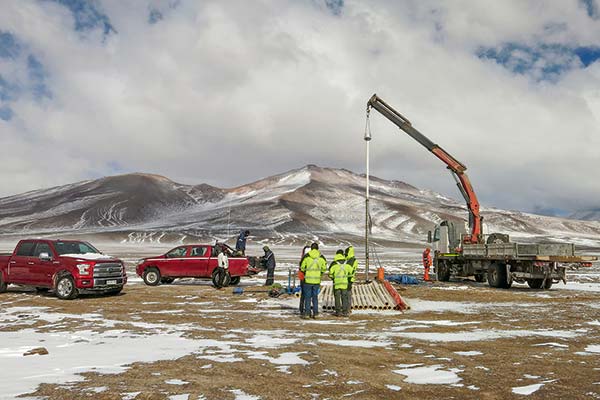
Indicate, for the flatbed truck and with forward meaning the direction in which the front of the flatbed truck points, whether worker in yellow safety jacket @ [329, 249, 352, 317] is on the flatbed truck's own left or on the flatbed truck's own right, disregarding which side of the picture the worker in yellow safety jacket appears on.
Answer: on the flatbed truck's own left

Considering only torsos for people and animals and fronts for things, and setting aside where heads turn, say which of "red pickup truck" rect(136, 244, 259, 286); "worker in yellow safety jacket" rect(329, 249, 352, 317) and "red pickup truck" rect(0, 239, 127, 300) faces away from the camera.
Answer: the worker in yellow safety jacket

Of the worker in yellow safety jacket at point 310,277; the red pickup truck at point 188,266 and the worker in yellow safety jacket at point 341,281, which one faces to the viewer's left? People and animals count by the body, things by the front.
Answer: the red pickup truck

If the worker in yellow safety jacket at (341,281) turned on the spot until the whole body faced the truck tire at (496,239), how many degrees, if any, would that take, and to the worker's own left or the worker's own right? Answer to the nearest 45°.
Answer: approximately 45° to the worker's own right

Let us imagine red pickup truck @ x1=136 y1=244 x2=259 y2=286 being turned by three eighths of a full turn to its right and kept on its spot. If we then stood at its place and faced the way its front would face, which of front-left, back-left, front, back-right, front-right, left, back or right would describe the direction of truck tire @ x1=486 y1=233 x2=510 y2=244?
front-right

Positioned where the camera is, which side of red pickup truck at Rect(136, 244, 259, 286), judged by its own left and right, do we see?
left

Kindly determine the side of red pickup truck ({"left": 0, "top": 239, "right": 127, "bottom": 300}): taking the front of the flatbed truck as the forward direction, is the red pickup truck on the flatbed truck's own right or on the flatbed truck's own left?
on the flatbed truck's own left

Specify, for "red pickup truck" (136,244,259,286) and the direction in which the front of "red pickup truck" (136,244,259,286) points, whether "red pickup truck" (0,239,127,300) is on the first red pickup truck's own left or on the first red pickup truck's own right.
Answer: on the first red pickup truck's own left

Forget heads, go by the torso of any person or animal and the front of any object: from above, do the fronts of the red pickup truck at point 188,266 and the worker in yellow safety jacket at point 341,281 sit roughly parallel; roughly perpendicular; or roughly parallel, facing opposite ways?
roughly perpendicular

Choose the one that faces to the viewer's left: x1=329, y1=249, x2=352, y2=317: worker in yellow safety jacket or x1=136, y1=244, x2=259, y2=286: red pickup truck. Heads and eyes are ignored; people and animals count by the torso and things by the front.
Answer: the red pickup truck

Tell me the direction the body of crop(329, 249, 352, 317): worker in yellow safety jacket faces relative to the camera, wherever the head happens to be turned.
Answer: away from the camera
